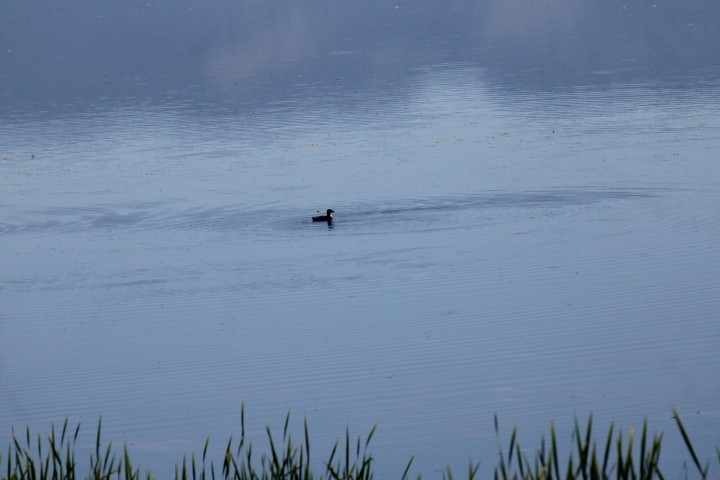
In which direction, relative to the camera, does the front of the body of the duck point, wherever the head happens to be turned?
to the viewer's right
